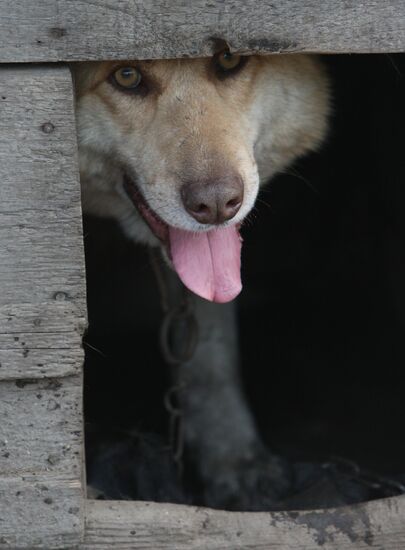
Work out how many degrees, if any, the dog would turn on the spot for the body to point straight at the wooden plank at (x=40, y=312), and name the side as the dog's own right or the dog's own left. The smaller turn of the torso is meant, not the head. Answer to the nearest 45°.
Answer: approximately 45° to the dog's own right

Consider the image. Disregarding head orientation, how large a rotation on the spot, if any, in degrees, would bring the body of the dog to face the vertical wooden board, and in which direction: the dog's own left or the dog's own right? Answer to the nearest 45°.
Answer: approximately 45° to the dog's own right

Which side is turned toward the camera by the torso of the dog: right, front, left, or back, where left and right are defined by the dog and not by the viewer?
front
